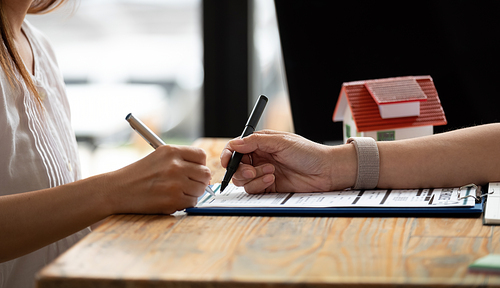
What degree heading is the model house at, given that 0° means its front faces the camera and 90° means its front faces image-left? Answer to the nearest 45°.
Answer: approximately 0°
